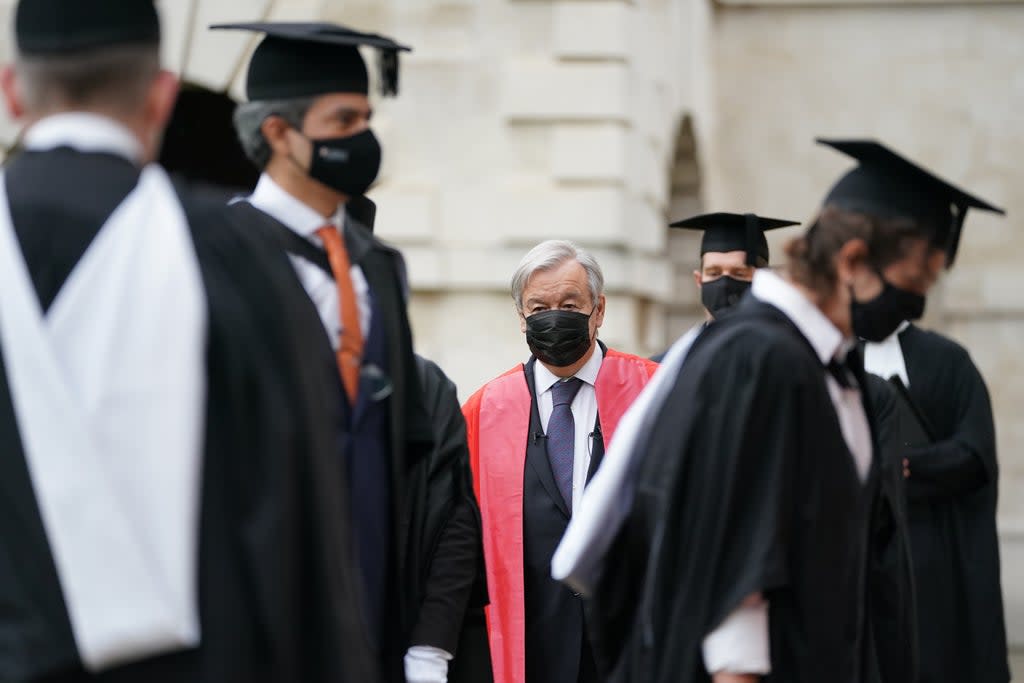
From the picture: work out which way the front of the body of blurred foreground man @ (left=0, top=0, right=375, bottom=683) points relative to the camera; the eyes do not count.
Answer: away from the camera

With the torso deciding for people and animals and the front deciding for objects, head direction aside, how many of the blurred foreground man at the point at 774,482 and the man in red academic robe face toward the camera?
1

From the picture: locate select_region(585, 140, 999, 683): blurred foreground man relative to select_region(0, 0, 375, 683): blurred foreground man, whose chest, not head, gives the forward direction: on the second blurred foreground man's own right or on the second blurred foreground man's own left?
on the second blurred foreground man's own right

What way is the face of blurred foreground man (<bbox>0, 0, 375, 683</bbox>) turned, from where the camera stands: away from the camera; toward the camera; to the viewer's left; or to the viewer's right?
away from the camera

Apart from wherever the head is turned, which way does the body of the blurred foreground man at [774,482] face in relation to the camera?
to the viewer's right

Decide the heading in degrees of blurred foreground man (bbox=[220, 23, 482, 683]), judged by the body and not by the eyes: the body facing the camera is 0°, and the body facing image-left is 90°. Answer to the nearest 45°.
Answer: approximately 315°

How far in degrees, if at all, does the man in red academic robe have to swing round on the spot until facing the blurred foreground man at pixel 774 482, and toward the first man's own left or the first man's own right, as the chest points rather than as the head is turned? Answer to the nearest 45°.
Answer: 0° — they already face them

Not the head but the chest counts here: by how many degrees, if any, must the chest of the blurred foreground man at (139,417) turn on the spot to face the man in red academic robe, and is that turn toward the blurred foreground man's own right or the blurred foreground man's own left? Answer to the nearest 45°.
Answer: approximately 45° to the blurred foreground man's own right

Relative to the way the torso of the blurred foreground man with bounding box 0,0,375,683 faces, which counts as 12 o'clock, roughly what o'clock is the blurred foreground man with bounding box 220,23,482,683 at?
the blurred foreground man with bounding box 220,23,482,683 is roughly at 1 o'clock from the blurred foreground man with bounding box 0,0,375,683.
